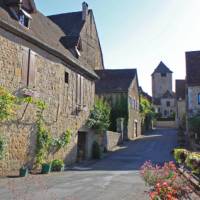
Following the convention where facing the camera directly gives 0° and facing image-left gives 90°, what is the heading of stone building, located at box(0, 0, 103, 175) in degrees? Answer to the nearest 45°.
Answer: approximately 315°

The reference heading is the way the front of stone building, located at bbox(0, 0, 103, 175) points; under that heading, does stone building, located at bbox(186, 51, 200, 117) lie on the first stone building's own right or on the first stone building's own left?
on the first stone building's own left

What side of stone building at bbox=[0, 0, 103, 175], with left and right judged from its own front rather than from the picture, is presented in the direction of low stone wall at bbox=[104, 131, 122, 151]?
left

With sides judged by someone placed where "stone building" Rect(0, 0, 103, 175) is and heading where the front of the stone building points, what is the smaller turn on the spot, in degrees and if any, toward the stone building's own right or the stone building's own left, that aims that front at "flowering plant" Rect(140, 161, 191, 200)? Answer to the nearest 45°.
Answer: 0° — it already faces it

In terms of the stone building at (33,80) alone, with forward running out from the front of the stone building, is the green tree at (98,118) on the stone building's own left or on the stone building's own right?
on the stone building's own left
